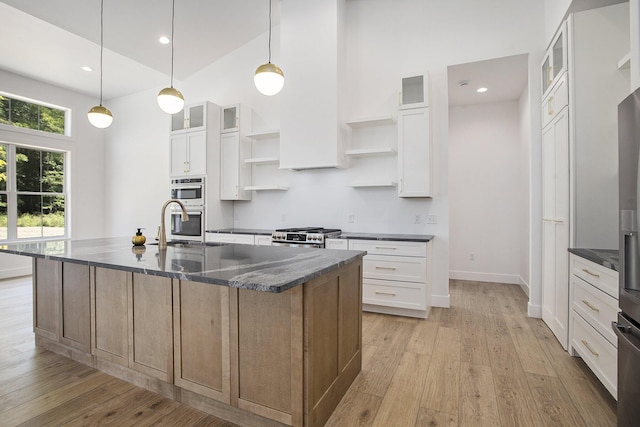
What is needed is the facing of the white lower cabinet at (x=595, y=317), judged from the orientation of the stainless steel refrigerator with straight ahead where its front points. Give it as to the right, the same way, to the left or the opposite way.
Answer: the same way

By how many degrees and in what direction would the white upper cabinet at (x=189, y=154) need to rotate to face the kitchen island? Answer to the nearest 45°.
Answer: approximately 45° to its left

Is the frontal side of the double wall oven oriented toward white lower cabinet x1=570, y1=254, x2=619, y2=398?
no

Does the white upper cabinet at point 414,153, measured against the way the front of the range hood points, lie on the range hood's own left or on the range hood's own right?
on the range hood's own left

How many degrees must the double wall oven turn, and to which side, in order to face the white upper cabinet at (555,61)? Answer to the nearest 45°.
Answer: approximately 90° to its left

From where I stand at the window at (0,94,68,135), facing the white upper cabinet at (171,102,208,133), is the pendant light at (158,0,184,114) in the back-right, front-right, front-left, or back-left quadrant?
front-right

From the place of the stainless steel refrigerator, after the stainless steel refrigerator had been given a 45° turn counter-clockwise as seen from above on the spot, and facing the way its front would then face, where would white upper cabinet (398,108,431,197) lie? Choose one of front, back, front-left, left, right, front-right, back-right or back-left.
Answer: back-right

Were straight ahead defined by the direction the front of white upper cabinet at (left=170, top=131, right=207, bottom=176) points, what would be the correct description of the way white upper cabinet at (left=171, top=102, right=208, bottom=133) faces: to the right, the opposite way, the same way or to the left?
the same way

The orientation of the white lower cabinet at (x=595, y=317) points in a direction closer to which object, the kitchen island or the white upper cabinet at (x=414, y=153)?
the kitchen island

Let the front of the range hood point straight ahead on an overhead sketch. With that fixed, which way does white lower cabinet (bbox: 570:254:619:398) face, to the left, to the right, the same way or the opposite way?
to the right

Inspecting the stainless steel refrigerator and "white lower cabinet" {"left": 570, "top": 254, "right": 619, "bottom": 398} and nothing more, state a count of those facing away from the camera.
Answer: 0

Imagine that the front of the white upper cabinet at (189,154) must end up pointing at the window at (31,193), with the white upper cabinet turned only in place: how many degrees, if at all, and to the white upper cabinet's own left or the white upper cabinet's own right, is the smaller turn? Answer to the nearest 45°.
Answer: approximately 90° to the white upper cabinet's own right

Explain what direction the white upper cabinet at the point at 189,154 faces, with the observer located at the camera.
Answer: facing the viewer and to the left of the viewer

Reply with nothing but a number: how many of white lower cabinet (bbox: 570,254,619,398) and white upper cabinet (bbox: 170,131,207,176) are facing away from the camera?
0

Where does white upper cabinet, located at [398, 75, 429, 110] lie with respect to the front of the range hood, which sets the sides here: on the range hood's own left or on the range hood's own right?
on the range hood's own left

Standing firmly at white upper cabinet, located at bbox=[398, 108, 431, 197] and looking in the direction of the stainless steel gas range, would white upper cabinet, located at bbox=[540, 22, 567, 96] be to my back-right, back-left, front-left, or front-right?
back-left

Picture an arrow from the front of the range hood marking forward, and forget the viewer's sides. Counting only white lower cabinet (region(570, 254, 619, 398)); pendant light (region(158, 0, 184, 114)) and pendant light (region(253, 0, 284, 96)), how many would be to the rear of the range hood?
0

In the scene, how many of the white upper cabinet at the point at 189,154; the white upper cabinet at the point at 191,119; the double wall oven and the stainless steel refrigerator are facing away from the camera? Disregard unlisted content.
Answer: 0

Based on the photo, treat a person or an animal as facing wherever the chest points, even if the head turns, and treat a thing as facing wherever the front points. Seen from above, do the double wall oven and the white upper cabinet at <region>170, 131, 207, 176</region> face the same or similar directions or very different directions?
same or similar directions

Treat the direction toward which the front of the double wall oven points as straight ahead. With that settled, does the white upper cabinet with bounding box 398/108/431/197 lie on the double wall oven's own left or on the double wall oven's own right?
on the double wall oven's own left

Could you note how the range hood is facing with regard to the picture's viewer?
facing the viewer

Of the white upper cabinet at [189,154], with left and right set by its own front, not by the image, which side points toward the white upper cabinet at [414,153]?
left

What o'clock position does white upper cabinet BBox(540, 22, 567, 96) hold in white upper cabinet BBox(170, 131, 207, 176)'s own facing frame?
white upper cabinet BBox(540, 22, 567, 96) is roughly at 9 o'clock from white upper cabinet BBox(170, 131, 207, 176).
